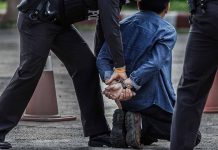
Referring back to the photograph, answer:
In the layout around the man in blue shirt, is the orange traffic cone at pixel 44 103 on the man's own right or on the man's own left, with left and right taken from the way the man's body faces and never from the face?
on the man's own left

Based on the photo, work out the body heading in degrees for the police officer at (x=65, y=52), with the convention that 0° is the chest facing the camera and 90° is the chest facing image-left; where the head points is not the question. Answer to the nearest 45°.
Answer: approximately 270°

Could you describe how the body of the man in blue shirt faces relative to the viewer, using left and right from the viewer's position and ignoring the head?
facing away from the viewer and to the right of the viewer

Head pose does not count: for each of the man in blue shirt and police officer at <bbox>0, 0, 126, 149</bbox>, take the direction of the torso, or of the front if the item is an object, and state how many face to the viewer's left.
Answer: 0
